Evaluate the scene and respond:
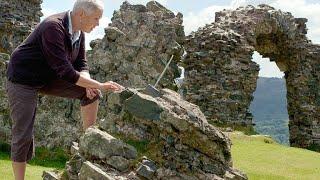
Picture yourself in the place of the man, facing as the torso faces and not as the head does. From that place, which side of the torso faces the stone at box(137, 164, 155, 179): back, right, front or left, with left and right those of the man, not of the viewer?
front

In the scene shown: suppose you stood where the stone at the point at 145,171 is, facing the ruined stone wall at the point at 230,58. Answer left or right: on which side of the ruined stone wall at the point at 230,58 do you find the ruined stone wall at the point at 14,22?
left

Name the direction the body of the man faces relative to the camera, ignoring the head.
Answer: to the viewer's right

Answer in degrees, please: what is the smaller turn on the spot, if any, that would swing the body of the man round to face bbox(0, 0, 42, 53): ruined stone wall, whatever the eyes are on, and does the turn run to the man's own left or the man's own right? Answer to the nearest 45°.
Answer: approximately 90° to the man's own left

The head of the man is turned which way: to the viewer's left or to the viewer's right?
to the viewer's right
